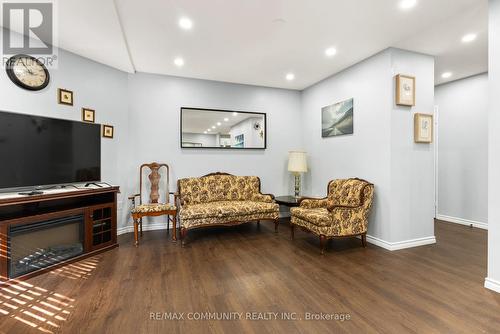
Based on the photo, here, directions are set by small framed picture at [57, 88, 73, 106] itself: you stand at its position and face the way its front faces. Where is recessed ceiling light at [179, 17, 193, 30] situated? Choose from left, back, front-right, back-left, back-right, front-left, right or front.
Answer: front

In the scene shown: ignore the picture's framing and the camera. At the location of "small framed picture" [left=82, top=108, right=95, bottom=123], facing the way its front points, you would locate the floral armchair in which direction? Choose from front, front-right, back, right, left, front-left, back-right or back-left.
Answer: front

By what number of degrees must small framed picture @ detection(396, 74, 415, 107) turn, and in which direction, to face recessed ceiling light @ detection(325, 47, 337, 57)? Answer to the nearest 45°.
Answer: approximately 90° to its right

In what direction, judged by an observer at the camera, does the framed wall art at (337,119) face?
facing the viewer and to the left of the viewer

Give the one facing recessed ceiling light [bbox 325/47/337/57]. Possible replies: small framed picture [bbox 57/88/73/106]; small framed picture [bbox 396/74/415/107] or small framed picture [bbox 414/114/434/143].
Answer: small framed picture [bbox 57/88/73/106]

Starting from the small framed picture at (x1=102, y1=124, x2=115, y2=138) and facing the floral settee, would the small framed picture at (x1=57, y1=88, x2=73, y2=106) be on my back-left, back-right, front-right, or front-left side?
back-right

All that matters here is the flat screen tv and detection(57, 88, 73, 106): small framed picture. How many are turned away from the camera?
0

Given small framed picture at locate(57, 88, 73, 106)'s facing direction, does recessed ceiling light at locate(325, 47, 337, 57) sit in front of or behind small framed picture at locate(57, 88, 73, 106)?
in front

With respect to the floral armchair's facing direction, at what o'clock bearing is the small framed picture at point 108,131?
The small framed picture is roughly at 1 o'clock from the floral armchair.

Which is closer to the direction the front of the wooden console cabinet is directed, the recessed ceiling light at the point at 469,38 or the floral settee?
the recessed ceiling light

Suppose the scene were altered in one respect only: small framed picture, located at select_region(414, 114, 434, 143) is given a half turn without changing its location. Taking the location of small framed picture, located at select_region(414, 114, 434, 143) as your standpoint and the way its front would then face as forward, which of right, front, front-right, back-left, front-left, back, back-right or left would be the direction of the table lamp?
front-left

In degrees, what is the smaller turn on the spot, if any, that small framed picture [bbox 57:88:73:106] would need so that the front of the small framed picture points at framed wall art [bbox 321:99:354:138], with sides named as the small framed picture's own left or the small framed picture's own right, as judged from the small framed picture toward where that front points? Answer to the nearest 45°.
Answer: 0° — it already faces it

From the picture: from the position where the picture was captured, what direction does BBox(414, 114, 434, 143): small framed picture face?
facing the viewer and to the right of the viewer

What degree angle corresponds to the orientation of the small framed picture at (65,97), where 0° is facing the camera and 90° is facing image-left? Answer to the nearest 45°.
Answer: approximately 315°

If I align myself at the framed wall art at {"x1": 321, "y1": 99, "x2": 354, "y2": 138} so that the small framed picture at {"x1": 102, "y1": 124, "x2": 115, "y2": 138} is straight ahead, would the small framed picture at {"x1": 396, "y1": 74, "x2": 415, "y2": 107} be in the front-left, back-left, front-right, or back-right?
back-left
